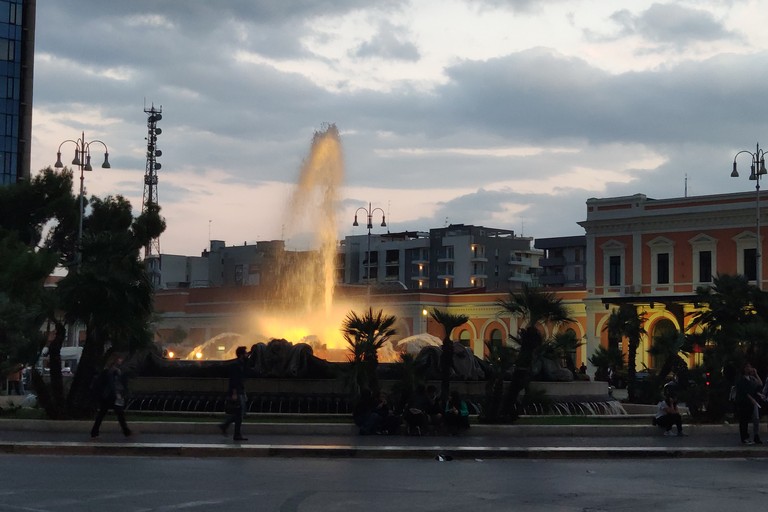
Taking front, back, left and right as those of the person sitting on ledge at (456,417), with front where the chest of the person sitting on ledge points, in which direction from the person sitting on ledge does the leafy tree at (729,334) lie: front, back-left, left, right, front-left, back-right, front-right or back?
back-left

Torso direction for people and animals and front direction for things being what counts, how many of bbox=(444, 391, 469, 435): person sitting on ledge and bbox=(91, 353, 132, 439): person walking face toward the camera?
1
